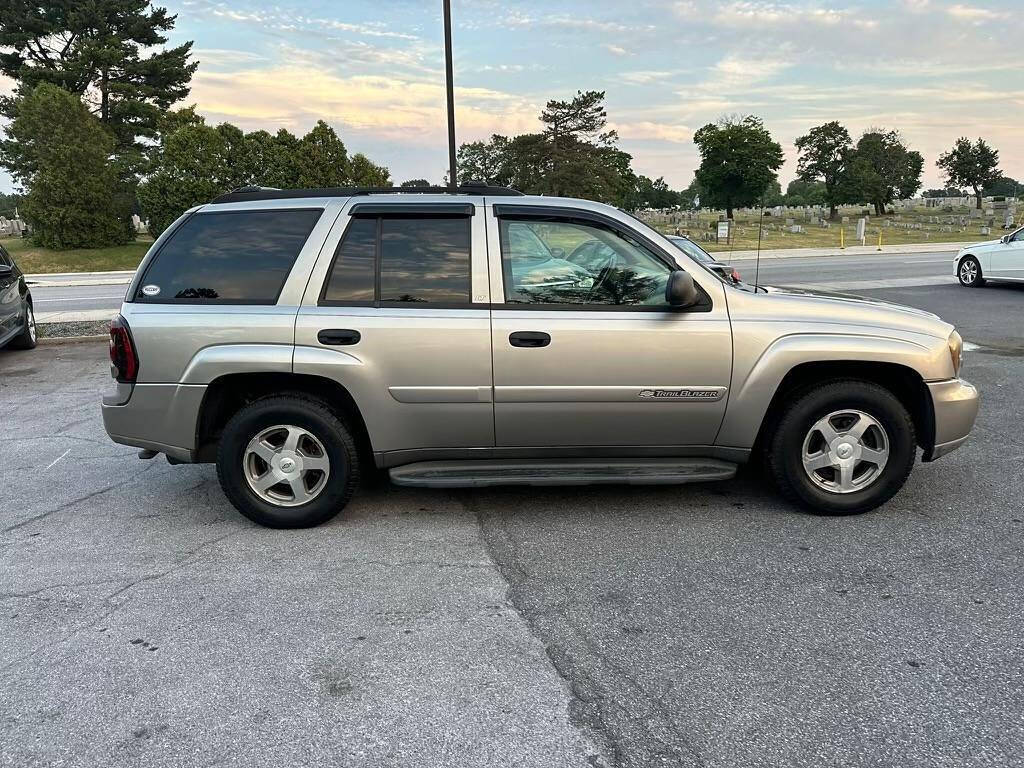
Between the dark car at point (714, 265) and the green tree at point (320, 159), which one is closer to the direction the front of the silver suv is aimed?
the dark car

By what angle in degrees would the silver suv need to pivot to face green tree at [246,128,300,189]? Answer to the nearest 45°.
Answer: approximately 90° to its left

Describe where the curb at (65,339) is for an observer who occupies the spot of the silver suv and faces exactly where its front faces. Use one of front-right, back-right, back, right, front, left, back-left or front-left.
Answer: back-left

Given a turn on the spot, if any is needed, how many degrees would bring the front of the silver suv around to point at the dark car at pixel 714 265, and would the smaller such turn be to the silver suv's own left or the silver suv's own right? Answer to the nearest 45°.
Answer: approximately 45° to the silver suv's own left

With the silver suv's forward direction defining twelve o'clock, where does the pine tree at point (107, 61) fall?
The pine tree is roughly at 8 o'clock from the silver suv.

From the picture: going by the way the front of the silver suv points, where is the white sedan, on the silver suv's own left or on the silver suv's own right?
on the silver suv's own left

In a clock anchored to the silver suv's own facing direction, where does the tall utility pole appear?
The tall utility pole is roughly at 9 o'clock from the silver suv.

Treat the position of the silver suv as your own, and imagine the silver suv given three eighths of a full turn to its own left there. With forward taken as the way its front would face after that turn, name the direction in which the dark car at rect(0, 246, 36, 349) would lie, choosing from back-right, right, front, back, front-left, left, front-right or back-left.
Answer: front

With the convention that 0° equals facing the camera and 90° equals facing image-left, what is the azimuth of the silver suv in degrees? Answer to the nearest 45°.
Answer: approximately 270°

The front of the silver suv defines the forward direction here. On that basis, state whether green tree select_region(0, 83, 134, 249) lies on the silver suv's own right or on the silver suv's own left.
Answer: on the silver suv's own left

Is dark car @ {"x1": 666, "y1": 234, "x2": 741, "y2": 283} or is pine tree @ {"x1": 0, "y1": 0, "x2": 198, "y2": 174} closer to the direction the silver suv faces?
the dark car
